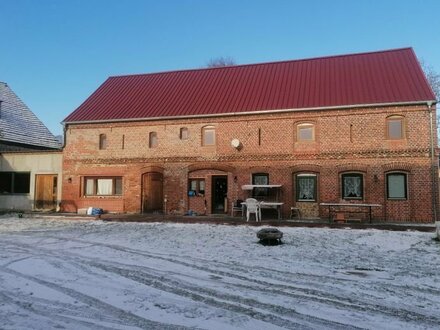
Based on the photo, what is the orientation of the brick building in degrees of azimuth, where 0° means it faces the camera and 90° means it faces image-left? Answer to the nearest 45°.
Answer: approximately 0°

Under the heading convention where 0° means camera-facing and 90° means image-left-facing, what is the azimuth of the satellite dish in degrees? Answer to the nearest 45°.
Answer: approximately 0°
